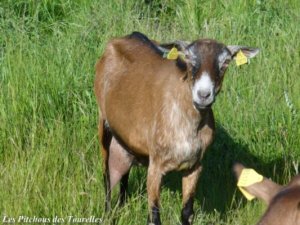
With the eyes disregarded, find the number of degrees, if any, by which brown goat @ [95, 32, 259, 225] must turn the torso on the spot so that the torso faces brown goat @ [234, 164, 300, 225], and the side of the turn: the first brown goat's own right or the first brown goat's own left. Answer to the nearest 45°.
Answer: approximately 45° to the first brown goat's own right

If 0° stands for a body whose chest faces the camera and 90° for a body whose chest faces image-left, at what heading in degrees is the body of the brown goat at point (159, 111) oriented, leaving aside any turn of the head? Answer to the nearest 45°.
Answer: approximately 315°
